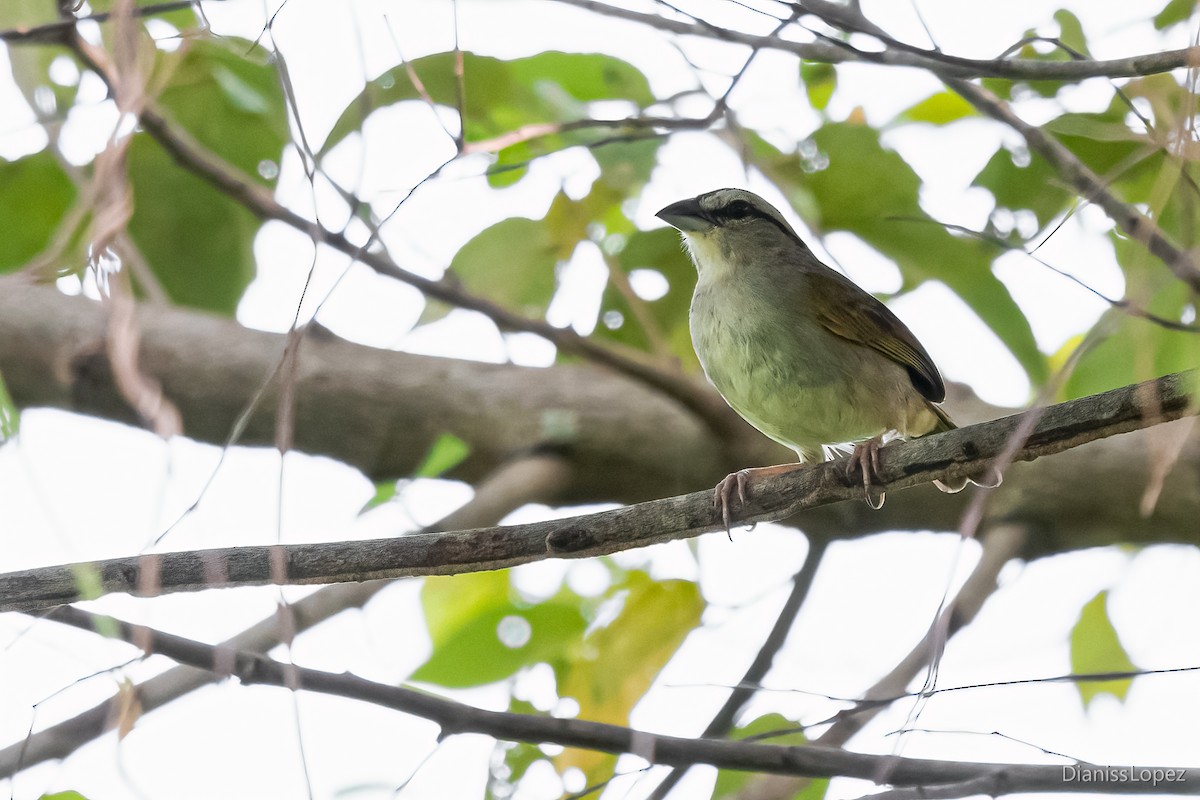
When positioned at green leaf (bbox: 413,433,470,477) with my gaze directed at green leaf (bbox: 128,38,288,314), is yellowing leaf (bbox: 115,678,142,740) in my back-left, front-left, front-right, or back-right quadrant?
front-left

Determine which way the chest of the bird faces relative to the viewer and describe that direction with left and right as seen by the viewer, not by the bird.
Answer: facing the viewer and to the left of the viewer

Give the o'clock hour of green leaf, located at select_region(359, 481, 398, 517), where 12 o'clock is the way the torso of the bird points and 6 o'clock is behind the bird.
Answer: The green leaf is roughly at 1 o'clock from the bird.
